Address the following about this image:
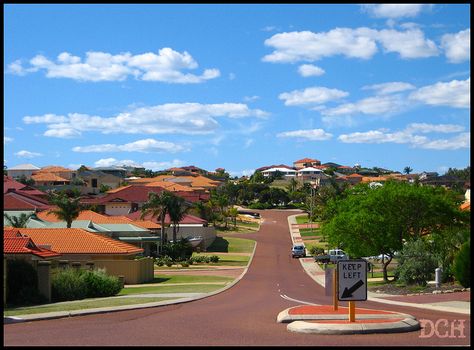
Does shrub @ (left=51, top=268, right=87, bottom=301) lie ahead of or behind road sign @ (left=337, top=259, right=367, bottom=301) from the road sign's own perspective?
behind

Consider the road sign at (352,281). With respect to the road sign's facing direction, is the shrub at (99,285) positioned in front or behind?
behind

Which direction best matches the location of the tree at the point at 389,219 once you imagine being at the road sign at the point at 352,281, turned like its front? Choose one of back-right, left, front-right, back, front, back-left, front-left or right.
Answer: back

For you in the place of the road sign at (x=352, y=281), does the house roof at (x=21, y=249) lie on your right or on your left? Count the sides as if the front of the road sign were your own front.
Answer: on your right

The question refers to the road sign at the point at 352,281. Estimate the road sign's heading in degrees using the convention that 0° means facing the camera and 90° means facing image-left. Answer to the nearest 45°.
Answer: approximately 0°

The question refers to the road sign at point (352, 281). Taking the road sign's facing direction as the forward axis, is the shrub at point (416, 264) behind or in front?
behind
